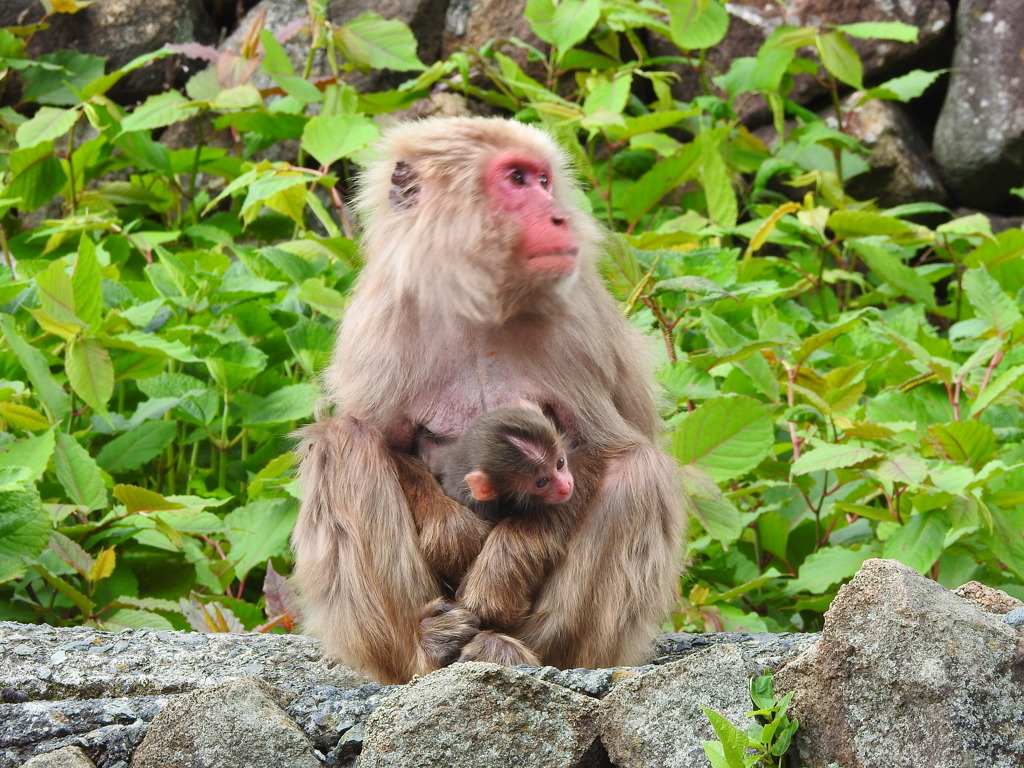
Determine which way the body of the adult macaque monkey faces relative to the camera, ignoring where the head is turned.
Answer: toward the camera

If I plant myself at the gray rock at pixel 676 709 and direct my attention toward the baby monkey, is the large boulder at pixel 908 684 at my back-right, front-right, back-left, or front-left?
back-right

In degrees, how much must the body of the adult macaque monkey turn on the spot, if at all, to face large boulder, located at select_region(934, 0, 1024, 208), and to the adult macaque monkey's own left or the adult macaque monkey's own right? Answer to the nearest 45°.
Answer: approximately 135° to the adult macaque monkey's own left

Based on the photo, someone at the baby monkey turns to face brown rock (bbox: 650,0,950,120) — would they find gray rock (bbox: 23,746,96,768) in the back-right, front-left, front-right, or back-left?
back-left
